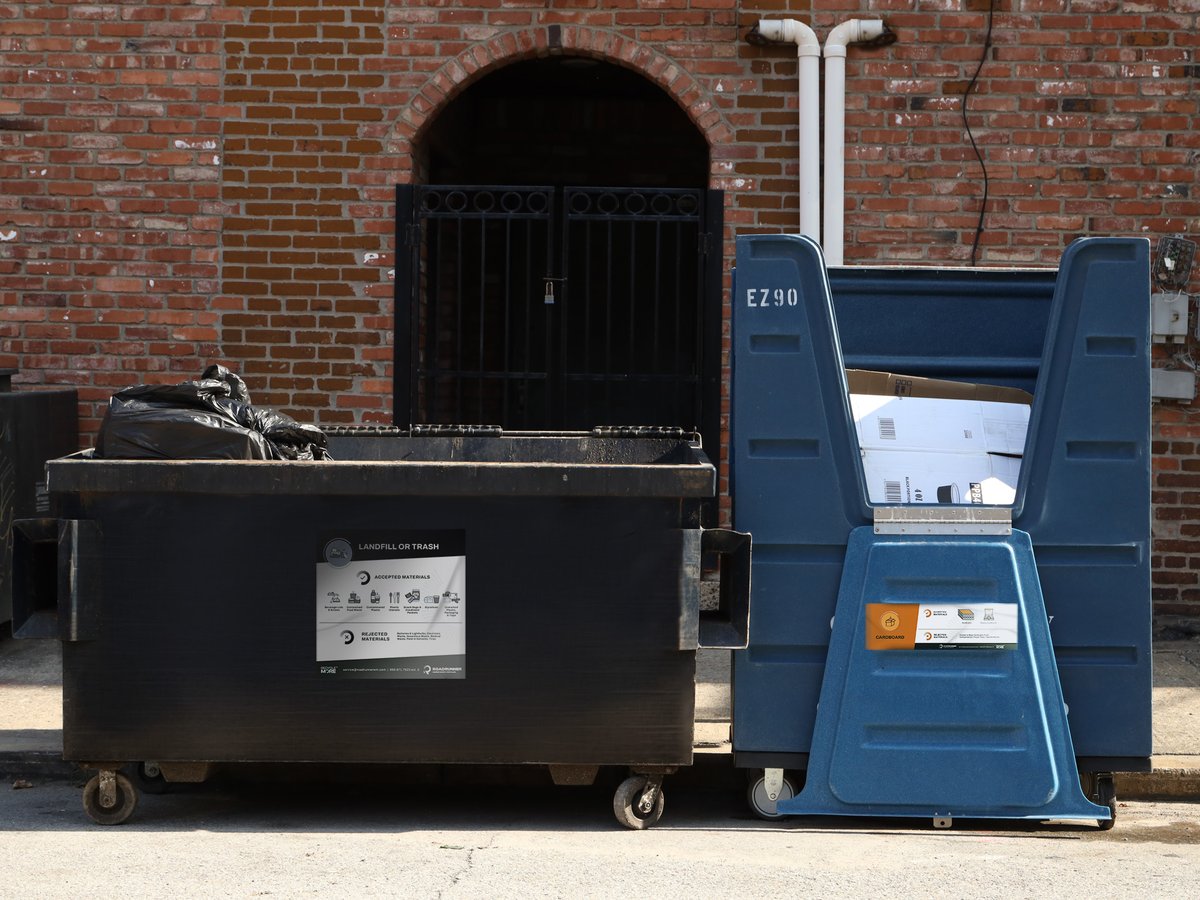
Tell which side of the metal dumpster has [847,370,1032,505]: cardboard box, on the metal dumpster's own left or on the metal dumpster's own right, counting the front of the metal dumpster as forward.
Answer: on the metal dumpster's own left

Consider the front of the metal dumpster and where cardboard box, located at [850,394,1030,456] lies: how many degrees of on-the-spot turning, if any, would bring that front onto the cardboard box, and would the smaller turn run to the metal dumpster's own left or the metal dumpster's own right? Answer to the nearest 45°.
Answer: approximately 90° to the metal dumpster's own left

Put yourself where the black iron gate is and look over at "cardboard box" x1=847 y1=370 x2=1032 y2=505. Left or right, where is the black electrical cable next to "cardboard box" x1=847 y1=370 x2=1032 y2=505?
left

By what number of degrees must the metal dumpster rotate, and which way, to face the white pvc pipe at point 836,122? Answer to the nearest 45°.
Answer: approximately 135° to its left

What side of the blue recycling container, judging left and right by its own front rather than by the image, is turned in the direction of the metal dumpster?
right

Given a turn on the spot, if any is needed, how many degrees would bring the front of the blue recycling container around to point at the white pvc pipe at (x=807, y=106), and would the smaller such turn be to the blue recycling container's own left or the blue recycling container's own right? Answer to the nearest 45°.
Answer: approximately 180°

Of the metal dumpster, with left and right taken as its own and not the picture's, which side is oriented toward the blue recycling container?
left

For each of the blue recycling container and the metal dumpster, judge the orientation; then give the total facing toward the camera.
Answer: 2

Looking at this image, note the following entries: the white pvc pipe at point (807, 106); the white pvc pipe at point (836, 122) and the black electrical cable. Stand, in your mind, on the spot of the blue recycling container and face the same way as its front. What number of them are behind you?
3

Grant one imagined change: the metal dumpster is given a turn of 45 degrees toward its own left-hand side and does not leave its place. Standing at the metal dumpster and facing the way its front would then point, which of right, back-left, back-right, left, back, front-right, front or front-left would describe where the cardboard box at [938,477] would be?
front-left

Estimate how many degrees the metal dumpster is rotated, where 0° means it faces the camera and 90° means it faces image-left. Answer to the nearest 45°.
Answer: approximately 0°
